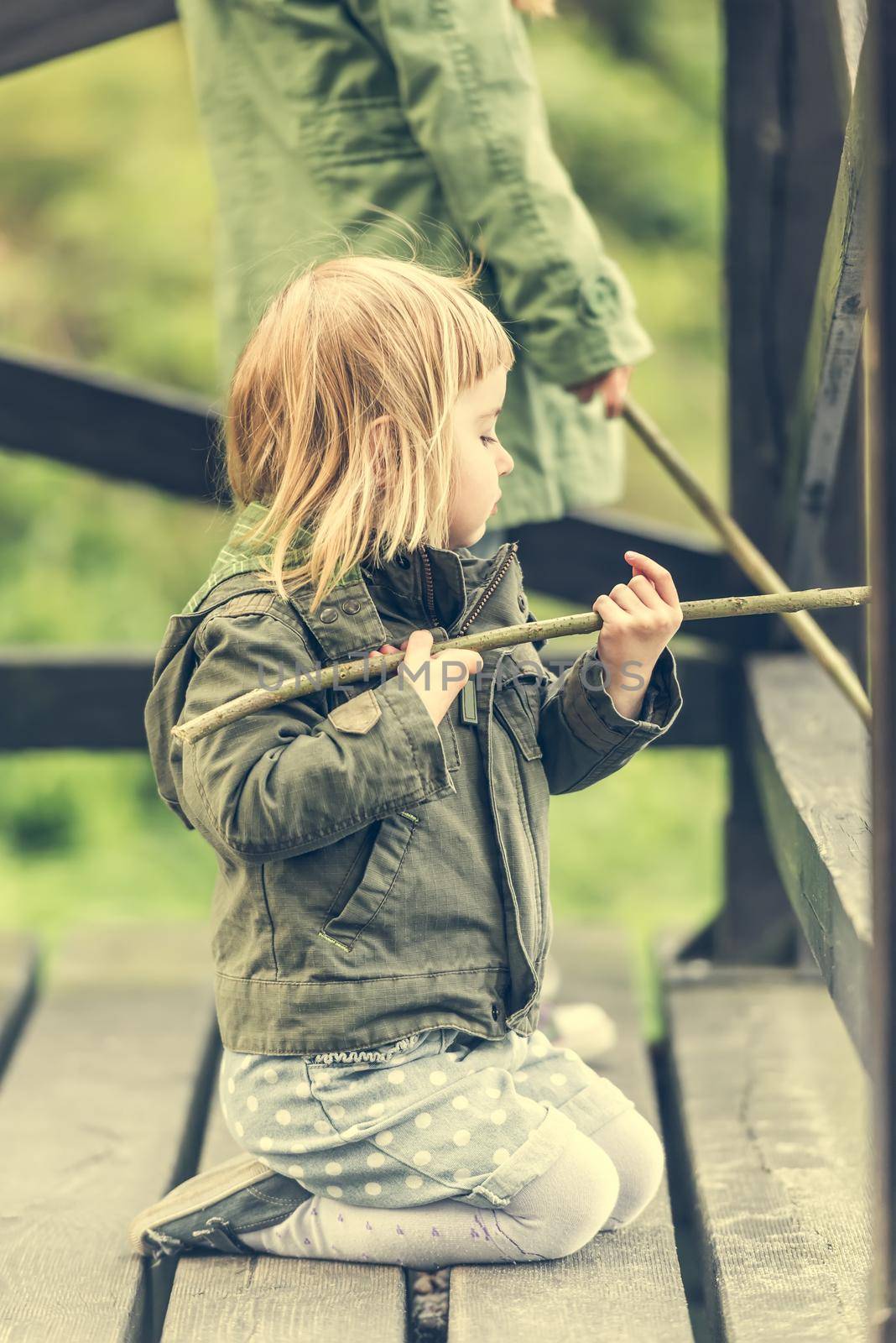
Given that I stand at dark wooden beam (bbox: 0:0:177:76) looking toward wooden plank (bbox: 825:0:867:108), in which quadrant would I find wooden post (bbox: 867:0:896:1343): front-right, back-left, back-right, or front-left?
front-right

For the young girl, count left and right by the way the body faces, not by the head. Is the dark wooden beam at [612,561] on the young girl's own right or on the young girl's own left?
on the young girl's own left

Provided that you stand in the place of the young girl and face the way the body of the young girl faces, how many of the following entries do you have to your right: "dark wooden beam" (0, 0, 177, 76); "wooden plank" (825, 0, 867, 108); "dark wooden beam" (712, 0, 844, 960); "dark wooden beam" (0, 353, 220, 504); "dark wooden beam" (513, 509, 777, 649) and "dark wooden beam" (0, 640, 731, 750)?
0

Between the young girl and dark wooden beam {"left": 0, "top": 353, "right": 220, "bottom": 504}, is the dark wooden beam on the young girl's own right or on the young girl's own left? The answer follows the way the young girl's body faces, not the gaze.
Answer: on the young girl's own left

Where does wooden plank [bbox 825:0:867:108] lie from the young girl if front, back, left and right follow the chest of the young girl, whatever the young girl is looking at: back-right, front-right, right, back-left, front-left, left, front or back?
front-left

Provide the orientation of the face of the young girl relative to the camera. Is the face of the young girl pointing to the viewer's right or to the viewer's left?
to the viewer's right

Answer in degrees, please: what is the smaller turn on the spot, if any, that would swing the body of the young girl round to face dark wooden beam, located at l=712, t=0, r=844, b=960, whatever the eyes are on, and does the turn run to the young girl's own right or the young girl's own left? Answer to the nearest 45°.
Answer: approximately 45° to the young girl's own left

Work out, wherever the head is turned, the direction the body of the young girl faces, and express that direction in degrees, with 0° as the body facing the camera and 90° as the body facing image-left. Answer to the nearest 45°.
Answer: approximately 270°

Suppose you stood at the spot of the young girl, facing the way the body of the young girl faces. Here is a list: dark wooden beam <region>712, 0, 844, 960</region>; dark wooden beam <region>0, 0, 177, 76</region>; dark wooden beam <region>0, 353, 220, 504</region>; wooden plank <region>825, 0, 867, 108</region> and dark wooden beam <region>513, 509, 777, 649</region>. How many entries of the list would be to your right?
0

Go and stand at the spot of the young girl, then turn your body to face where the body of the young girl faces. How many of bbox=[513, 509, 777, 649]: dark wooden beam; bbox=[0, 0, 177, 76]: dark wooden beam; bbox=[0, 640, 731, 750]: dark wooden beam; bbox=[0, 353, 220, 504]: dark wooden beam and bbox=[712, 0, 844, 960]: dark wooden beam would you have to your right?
0

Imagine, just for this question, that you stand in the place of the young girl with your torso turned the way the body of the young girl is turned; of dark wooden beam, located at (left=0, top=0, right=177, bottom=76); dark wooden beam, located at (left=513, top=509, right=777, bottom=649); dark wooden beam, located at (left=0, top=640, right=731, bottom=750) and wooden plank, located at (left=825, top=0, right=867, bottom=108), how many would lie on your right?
0

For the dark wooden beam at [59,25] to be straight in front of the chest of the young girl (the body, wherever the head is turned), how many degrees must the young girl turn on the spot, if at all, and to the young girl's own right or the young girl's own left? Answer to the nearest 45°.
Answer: approximately 90° to the young girl's own left

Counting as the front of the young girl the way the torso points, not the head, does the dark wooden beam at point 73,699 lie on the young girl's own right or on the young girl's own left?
on the young girl's own left
